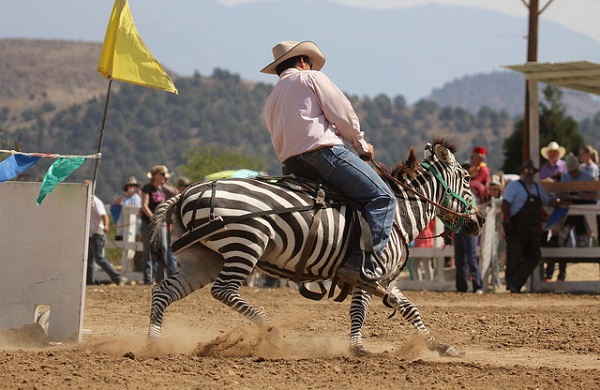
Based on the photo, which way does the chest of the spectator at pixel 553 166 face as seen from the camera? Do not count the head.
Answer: toward the camera

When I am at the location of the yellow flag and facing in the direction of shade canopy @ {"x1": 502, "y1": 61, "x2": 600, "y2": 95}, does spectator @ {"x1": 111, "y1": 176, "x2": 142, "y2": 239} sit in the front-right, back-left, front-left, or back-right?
front-left

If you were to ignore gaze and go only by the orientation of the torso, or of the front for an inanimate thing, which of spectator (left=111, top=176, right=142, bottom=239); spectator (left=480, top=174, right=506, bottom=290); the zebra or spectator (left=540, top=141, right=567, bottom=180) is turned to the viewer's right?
the zebra

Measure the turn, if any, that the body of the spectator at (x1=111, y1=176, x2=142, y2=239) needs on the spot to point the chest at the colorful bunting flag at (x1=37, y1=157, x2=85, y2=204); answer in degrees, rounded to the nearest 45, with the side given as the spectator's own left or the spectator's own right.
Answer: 0° — they already face it

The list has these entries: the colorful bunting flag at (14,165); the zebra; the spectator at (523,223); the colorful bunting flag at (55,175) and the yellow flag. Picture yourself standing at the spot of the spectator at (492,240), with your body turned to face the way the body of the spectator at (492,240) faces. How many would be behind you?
0

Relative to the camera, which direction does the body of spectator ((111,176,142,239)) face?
toward the camera

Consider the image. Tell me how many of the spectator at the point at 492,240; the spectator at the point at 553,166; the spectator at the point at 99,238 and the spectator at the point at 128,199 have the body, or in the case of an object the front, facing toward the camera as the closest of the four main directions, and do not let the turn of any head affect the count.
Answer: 3

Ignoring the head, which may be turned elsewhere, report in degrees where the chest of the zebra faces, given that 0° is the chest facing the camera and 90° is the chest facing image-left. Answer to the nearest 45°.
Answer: approximately 270°

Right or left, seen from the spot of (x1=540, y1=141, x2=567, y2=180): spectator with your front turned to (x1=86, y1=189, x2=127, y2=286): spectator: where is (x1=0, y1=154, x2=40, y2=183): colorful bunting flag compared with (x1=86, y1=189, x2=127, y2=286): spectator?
left

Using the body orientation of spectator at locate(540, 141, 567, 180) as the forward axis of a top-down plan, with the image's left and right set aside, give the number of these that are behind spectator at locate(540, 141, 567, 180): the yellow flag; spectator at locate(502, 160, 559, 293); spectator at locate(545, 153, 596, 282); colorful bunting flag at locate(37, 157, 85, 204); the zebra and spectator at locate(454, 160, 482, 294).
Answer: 0

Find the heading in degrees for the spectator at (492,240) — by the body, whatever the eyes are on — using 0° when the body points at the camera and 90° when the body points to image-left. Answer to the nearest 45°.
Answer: approximately 0°

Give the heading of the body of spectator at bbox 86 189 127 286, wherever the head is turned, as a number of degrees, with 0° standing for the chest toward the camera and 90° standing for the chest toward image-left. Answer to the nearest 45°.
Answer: approximately 270°

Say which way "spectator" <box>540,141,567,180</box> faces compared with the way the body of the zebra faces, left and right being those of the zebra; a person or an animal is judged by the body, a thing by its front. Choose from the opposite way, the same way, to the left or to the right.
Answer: to the right

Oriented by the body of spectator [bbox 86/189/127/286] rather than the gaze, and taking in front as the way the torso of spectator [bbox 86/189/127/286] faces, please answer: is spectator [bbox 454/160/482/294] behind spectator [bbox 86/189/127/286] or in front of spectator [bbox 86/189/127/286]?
in front
